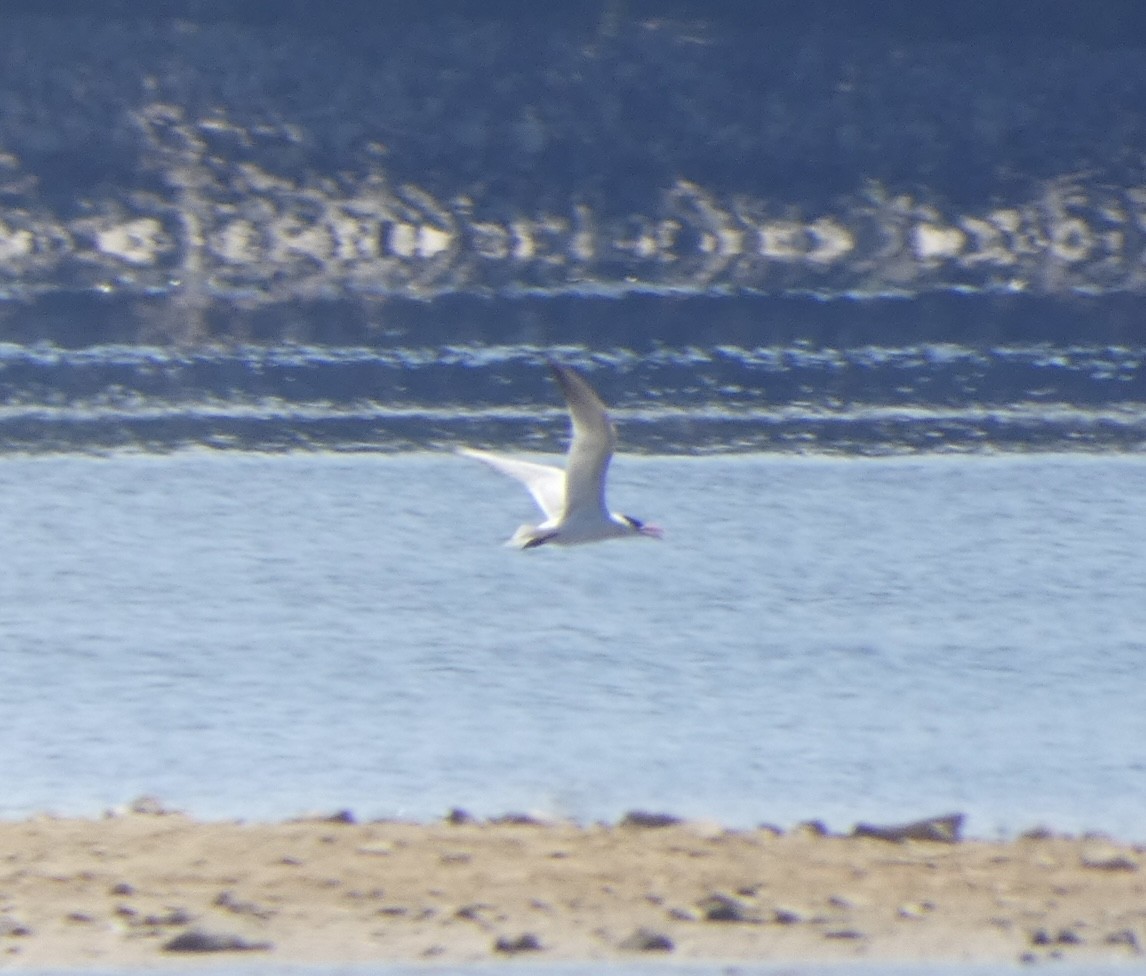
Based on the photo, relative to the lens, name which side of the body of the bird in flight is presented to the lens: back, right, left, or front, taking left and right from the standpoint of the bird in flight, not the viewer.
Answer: right

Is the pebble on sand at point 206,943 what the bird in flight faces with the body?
no
